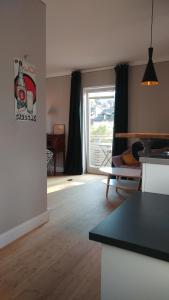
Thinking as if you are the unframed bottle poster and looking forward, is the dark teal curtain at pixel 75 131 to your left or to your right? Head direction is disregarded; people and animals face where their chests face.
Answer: on your left

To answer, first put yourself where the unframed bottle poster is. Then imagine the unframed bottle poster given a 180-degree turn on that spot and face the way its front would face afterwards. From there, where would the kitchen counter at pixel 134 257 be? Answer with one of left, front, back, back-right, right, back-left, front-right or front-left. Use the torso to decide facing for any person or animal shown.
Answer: back-left

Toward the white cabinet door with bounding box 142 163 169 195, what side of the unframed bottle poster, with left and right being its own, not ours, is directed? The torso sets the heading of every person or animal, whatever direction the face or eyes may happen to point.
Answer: front

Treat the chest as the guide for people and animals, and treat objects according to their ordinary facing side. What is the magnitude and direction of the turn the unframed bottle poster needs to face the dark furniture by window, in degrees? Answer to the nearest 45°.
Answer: approximately 135° to its left

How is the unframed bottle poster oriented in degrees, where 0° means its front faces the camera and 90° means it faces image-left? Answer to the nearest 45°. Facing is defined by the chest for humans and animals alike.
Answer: approximately 315°

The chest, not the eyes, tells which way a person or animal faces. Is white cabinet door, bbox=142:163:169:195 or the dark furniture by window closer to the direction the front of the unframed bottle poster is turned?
the white cabinet door

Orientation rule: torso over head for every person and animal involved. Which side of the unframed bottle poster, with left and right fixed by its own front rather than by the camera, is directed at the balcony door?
left

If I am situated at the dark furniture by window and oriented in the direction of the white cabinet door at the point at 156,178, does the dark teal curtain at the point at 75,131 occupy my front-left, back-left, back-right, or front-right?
front-left

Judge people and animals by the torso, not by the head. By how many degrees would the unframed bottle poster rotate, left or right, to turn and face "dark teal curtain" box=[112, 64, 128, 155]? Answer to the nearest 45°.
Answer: approximately 90° to its left
